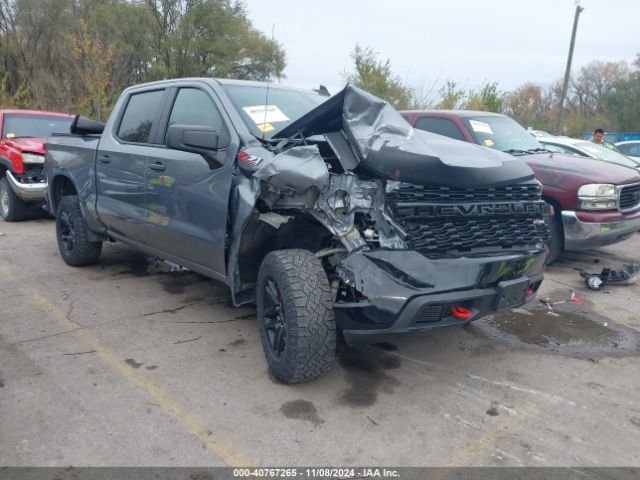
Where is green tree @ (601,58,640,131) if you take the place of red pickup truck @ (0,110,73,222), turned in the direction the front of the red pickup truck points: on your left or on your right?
on your left

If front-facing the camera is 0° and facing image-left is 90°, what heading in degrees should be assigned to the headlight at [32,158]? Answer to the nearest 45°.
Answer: approximately 315°

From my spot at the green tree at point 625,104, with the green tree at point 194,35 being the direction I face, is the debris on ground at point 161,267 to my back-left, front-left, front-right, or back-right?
front-left

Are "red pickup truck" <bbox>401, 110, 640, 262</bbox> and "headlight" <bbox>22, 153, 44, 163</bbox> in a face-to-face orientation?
no

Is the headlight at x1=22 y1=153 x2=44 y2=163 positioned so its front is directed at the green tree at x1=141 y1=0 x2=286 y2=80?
no

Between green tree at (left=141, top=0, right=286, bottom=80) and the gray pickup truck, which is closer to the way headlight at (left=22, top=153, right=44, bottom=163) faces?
the gray pickup truck

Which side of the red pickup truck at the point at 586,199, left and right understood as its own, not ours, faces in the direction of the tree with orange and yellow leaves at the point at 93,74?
back

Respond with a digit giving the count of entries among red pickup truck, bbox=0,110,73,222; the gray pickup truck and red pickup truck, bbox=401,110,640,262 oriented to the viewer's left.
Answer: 0

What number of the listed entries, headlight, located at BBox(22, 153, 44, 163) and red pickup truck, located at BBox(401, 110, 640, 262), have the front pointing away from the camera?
0

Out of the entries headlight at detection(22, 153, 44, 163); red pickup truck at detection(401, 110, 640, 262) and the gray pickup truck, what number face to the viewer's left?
0

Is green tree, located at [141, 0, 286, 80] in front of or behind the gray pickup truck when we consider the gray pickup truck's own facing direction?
behind

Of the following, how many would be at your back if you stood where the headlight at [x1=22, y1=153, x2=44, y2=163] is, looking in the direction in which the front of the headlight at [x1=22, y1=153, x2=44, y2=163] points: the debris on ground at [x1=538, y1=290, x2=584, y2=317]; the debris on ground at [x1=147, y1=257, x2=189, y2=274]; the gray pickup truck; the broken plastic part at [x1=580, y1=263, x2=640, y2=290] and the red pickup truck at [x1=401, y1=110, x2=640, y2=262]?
0

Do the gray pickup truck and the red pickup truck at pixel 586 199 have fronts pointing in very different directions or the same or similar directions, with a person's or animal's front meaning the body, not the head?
same or similar directions

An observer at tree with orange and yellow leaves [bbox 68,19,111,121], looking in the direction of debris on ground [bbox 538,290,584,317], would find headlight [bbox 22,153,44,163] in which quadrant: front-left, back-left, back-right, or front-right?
front-right

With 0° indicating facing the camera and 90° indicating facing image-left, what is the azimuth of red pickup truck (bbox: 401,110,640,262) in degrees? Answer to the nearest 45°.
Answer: approximately 315°

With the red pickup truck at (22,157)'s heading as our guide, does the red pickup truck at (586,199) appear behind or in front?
in front

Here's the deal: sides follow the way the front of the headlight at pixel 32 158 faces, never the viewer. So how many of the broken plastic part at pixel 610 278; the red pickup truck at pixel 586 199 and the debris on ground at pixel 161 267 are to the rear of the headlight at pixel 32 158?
0

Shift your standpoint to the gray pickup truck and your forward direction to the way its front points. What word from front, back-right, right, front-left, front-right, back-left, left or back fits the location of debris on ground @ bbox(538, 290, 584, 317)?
left

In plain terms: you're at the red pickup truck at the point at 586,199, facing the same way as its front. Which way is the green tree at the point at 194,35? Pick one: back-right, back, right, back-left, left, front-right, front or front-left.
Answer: back

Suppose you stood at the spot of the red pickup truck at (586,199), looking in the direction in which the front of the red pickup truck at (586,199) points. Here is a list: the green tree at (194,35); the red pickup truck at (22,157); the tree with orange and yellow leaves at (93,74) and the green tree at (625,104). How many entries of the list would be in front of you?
0

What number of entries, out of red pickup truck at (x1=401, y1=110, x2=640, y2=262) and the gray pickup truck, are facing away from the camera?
0
